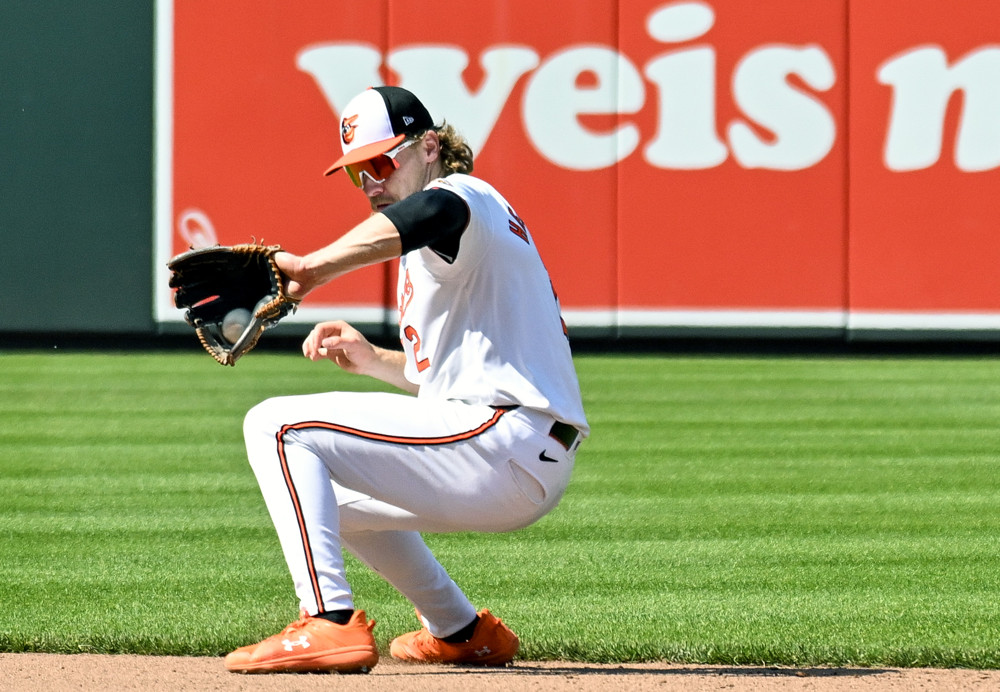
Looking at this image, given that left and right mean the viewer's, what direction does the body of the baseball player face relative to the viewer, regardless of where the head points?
facing to the left of the viewer

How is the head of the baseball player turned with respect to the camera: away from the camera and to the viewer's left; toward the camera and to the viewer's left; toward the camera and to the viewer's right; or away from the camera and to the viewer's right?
toward the camera and to the viewer's left
